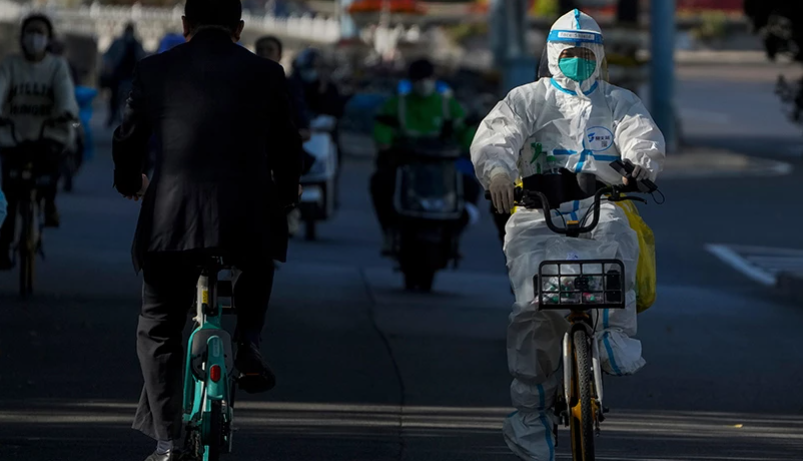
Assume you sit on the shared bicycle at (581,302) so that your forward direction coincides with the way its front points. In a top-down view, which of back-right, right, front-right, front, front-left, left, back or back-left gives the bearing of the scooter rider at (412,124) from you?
back

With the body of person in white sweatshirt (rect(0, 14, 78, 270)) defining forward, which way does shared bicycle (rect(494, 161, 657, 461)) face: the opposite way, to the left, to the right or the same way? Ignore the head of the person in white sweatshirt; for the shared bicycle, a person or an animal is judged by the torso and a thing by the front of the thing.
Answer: the same way

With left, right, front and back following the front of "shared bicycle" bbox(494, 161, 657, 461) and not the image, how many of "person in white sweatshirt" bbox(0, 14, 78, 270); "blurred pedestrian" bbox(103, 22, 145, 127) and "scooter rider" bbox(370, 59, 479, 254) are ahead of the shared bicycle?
0

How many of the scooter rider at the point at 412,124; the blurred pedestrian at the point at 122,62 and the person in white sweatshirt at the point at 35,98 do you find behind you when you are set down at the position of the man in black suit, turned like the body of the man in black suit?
0

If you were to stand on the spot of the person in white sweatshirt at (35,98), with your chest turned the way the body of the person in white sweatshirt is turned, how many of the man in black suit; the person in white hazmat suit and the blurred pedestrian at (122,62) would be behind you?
1

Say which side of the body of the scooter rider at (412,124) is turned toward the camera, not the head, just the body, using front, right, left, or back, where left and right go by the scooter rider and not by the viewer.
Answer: front

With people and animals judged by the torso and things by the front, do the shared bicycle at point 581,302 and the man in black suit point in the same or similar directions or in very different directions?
very different directions

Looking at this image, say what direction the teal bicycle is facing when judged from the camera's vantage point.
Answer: facing away from the viewer

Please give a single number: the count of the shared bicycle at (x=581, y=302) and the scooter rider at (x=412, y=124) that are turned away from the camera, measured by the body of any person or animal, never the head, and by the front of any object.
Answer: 0

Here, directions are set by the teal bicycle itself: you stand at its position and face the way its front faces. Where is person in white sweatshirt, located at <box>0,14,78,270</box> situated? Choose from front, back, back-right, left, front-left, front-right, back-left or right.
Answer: front

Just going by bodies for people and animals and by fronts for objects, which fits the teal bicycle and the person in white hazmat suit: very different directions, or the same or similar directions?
very different directions

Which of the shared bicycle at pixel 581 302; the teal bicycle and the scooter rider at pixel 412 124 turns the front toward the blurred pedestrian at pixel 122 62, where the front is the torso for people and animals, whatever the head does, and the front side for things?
the teal bicycle

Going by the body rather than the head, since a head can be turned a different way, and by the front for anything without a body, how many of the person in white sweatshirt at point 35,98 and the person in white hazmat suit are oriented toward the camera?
2

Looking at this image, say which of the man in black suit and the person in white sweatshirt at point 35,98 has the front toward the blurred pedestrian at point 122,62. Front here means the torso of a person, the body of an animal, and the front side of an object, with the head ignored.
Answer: the man in black suit

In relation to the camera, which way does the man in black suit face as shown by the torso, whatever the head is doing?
away from the camera

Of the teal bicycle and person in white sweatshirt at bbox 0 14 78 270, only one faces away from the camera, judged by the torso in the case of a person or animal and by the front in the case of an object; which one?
the teal bicycle

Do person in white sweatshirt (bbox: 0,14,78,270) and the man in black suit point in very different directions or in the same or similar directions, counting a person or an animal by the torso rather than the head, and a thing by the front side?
very different directions

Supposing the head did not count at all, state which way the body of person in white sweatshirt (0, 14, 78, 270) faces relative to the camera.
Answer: toward the camera

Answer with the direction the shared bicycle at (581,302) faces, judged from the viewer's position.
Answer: facing the viewer

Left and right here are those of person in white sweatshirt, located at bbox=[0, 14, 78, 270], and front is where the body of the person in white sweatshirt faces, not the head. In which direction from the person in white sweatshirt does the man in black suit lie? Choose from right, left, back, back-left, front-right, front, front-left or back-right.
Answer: front
